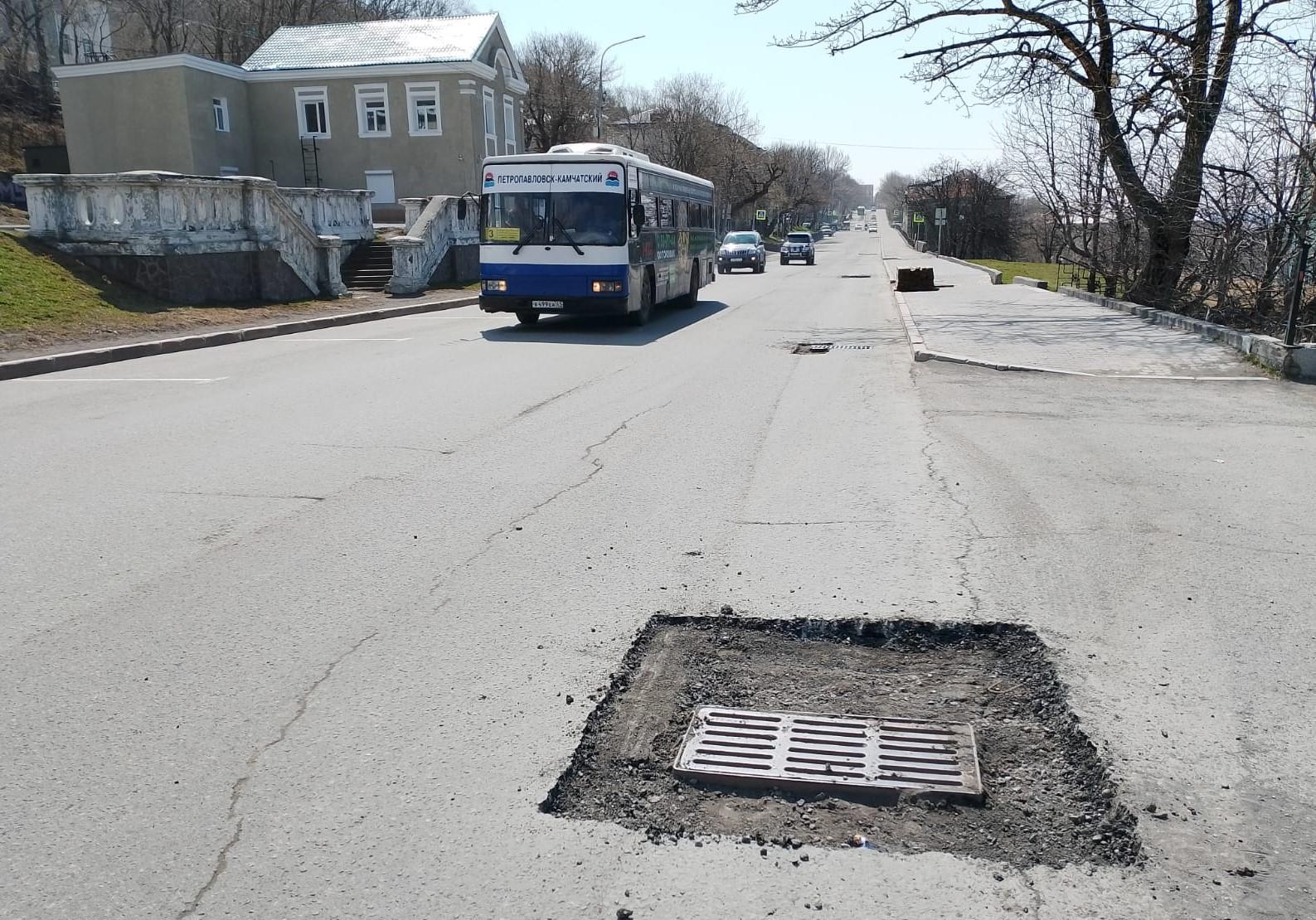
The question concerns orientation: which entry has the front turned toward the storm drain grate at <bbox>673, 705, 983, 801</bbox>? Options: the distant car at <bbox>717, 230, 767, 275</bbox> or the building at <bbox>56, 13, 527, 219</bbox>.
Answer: the distant car

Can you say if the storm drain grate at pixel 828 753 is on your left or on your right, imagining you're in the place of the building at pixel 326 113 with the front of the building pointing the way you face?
on your right

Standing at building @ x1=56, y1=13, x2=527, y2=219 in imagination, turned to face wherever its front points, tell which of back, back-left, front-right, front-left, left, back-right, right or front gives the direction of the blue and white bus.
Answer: right

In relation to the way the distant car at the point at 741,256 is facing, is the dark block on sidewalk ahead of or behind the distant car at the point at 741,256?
ahead

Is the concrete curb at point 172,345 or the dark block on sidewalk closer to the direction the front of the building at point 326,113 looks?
the dark block on sidewalk

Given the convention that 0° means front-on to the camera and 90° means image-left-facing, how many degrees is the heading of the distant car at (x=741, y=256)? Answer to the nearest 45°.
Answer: approximately 0°

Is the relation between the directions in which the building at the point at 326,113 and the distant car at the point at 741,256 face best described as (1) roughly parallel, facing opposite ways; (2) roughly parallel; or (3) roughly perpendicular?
roughly perpendicular

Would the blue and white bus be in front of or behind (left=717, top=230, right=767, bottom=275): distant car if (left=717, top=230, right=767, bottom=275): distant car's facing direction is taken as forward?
in front

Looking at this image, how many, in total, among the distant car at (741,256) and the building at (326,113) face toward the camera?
1

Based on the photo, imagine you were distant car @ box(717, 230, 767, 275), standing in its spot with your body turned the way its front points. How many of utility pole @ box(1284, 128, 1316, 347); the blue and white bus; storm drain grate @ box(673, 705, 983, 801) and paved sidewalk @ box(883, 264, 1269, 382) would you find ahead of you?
4

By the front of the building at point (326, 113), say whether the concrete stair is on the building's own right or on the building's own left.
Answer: on the building's own right
